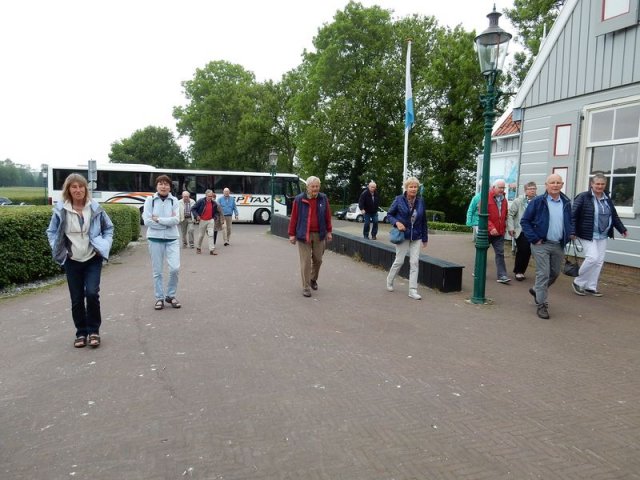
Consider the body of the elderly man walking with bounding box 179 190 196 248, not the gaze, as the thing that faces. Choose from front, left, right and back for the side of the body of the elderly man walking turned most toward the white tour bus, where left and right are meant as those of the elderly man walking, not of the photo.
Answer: back

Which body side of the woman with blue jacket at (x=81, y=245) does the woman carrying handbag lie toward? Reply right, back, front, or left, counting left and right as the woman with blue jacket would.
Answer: left

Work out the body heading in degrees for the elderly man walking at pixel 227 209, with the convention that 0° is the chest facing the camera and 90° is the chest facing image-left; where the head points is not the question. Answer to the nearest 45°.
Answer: approximately 0°

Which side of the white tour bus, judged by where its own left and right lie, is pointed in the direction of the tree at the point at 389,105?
front

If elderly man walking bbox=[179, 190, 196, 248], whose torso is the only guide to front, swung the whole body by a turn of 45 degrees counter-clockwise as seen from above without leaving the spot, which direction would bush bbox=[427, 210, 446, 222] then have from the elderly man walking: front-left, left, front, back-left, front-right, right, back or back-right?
left

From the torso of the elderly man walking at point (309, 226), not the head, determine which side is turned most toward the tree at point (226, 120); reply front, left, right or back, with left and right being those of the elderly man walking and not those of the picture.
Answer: back

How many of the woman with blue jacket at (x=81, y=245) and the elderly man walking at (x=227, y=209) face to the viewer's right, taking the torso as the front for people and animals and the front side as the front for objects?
0

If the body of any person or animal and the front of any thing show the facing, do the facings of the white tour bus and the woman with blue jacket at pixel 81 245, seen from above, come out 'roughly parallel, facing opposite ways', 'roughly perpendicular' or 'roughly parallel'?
roughly perpendicular

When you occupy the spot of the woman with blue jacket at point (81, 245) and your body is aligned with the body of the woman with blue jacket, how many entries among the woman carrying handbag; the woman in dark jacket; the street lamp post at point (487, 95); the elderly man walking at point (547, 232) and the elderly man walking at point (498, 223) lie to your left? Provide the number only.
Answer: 5

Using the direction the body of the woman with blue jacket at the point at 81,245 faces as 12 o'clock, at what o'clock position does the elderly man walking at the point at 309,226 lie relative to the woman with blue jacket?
The elderly man walking is roughly at 8 o'clock from the woman with blue jacket.

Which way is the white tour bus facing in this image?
to the viewer's right
